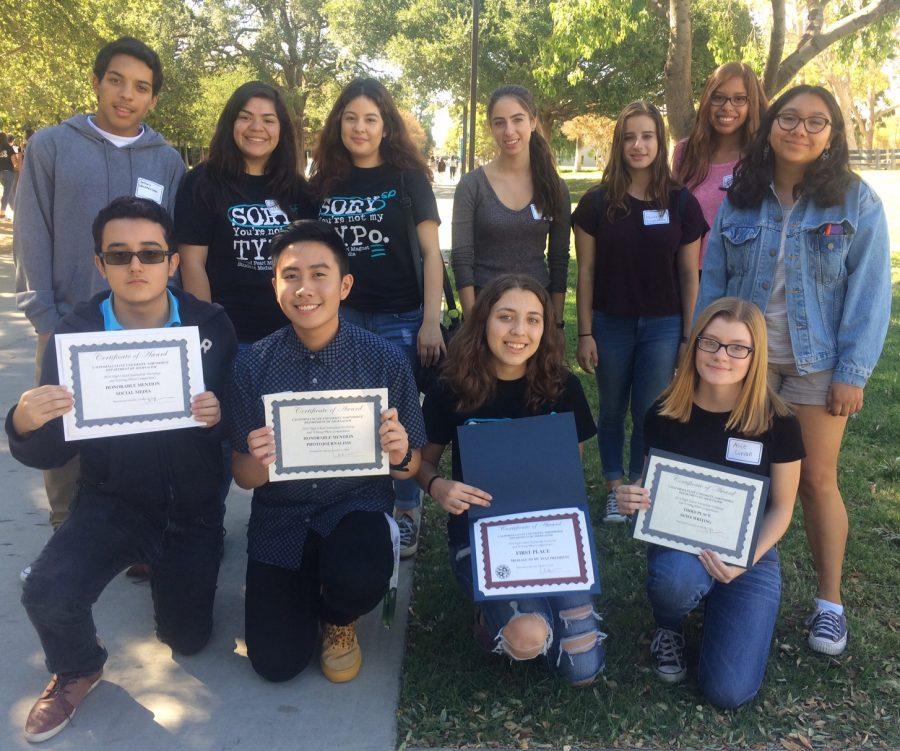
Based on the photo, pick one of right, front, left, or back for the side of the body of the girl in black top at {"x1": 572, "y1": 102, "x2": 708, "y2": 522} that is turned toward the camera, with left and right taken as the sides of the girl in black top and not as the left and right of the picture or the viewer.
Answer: front

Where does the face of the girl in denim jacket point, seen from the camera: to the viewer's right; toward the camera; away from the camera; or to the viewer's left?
toward the camera

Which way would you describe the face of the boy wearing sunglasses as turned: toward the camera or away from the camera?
toward the camera

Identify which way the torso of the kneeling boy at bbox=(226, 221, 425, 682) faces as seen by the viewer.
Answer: toward the camera

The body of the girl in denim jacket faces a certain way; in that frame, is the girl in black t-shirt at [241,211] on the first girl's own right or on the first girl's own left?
on the first girl's own right

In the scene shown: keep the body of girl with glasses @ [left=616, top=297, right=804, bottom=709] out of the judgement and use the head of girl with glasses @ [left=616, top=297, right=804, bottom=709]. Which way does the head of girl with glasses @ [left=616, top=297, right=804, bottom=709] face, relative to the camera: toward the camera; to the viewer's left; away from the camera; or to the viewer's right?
toward the camera

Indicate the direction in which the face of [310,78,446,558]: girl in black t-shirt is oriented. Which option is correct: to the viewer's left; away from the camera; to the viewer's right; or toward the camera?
toward the camera

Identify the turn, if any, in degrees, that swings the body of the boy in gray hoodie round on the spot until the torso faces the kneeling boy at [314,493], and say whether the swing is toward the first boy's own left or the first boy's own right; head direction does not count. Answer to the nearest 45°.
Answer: approximately 45° to the first boy's own left

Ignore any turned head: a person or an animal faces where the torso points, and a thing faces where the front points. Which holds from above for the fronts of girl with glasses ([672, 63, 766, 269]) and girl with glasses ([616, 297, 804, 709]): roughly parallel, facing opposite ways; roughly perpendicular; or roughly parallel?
roughly parallel

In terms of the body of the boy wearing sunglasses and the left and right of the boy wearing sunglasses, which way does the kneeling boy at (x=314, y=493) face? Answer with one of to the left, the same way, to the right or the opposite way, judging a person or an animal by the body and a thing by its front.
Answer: the same way

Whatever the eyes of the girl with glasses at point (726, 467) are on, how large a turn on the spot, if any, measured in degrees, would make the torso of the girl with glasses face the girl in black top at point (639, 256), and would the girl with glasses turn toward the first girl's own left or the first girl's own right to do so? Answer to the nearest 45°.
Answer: approximately 135° to the first girl's own right
